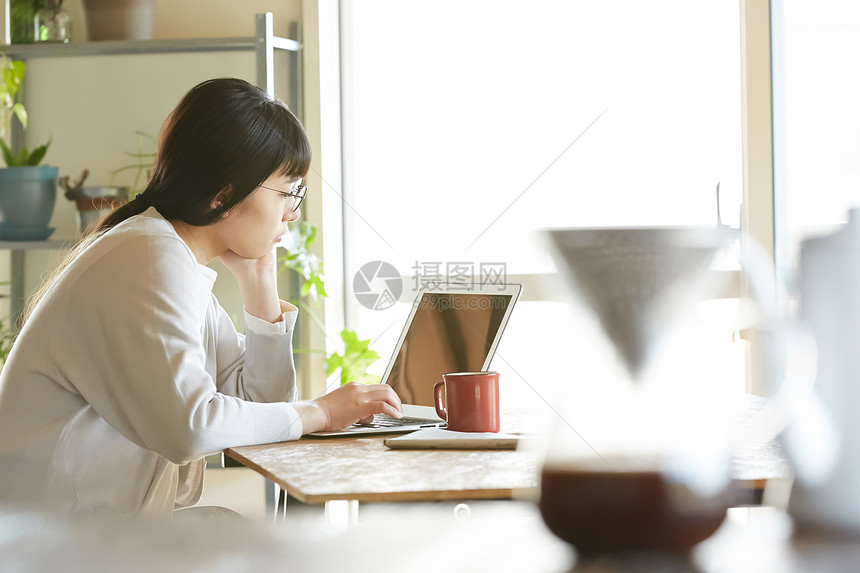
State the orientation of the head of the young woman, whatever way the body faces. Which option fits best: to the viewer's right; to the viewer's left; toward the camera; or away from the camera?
to the viewer's right

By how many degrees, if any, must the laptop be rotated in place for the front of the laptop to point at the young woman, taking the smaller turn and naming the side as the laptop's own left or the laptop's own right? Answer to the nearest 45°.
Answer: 0° — it already faces them

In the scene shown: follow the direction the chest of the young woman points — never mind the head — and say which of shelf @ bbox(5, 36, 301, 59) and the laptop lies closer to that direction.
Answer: the laptop

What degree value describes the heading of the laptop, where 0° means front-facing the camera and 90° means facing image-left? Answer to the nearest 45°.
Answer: approximately 45°

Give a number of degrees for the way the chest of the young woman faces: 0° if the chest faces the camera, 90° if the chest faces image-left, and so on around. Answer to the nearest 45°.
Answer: approximately 270°

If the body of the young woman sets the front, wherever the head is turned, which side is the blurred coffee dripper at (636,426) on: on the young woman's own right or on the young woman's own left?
on the young woman's own right

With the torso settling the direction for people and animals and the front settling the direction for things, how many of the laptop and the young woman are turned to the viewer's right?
1

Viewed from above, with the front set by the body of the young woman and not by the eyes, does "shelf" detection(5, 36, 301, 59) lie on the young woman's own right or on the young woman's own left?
on the young woman's own left

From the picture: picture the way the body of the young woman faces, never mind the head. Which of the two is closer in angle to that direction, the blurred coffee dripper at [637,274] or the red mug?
the red mug

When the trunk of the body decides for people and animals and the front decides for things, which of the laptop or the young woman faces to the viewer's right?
the young woman
